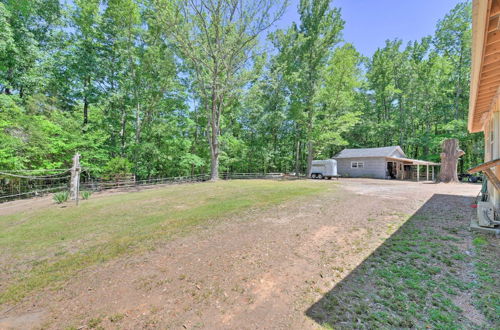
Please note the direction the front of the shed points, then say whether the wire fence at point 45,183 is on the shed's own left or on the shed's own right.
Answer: on the shed's own right

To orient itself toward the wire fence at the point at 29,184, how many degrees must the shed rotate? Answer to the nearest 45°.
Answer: approximately 90° to its right

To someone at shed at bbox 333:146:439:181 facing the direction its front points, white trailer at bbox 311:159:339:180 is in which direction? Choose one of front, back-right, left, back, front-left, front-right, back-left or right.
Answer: right

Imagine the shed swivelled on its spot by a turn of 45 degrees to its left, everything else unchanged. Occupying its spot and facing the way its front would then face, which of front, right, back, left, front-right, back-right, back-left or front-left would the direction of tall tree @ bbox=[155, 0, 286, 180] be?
back-right

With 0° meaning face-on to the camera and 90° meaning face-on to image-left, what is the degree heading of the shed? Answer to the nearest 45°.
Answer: approximately 315°
